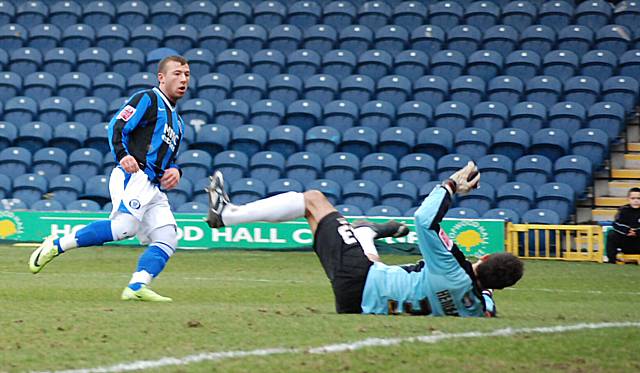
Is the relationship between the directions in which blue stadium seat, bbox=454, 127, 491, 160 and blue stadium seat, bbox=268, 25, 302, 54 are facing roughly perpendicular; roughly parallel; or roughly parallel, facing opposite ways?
roughly parallel

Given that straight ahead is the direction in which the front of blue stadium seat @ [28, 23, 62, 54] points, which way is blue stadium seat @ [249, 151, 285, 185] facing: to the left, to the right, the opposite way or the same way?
the same way

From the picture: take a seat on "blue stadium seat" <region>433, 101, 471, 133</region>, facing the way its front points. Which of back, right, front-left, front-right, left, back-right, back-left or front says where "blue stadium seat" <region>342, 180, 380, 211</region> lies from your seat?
front-right

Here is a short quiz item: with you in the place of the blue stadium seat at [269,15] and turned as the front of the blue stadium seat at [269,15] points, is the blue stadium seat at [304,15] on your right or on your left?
on your left

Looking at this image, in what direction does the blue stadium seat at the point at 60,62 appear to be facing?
toward the camera

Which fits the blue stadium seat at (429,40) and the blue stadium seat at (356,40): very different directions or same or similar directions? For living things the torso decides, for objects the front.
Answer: same or similar directions

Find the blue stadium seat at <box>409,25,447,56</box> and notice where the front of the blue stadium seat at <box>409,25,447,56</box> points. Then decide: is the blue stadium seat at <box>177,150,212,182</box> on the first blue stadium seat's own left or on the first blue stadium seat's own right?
on the first blue stadium seat's own right

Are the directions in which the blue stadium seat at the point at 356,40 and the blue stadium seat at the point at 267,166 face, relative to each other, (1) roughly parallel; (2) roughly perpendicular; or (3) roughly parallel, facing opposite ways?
roughly parallel

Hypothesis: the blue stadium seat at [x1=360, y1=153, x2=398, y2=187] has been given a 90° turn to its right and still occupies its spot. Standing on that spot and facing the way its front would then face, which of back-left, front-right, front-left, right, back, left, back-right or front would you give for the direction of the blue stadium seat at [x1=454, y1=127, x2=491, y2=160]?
back

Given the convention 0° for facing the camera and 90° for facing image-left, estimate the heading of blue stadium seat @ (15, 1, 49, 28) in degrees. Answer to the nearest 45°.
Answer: approximately 0°

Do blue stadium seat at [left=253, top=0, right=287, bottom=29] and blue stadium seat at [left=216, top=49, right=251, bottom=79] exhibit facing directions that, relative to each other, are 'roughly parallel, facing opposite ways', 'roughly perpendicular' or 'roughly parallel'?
roughly parallel

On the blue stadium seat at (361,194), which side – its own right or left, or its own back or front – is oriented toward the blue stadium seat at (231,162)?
right

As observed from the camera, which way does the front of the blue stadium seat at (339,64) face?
facing the viewer
